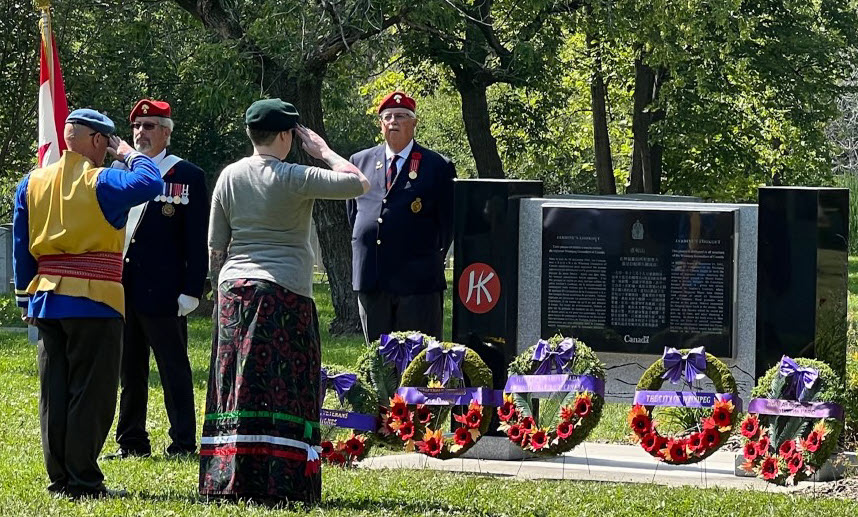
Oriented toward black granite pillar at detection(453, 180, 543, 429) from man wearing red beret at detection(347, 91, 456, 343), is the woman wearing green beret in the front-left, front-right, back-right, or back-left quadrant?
back-right

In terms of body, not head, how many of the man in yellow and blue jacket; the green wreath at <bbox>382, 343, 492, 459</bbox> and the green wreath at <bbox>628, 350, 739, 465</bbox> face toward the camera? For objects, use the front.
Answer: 2

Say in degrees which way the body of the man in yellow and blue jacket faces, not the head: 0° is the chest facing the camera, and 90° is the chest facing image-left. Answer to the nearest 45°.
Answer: approximately 225°

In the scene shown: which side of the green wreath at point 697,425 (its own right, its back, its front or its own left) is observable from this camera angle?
front

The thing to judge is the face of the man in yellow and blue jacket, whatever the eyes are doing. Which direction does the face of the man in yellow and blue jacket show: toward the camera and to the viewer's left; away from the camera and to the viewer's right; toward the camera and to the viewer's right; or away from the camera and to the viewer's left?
away from the camera and to the viewer's right

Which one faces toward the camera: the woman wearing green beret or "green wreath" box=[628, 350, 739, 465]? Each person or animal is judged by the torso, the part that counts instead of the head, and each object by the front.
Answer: the green wreath

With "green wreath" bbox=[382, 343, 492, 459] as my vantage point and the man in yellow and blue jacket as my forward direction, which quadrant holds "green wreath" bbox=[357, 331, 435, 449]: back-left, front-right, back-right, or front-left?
front-right

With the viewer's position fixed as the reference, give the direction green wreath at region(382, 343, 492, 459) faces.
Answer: facing the viewer

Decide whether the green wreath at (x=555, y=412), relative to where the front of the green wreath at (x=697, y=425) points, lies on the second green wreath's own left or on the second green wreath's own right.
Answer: on the second green wreath's own right

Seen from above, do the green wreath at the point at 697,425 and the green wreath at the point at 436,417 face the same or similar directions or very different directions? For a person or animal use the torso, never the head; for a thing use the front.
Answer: same or similar directions

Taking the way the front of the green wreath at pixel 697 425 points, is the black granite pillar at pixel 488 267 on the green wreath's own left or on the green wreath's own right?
on the green wreath's own right

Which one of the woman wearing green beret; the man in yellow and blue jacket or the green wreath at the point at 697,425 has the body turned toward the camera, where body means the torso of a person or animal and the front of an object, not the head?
the green wreath

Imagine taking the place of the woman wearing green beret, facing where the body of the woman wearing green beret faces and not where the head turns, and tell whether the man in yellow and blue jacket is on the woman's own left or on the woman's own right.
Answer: on the woman's own left

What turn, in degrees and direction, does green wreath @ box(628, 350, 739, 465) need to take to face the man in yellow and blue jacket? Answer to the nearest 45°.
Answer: approximately 45° to its right

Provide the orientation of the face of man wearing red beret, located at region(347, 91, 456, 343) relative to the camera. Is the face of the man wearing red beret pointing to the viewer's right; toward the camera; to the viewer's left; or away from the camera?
toward the camera

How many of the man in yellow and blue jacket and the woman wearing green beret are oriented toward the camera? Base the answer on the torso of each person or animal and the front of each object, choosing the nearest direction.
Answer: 0
